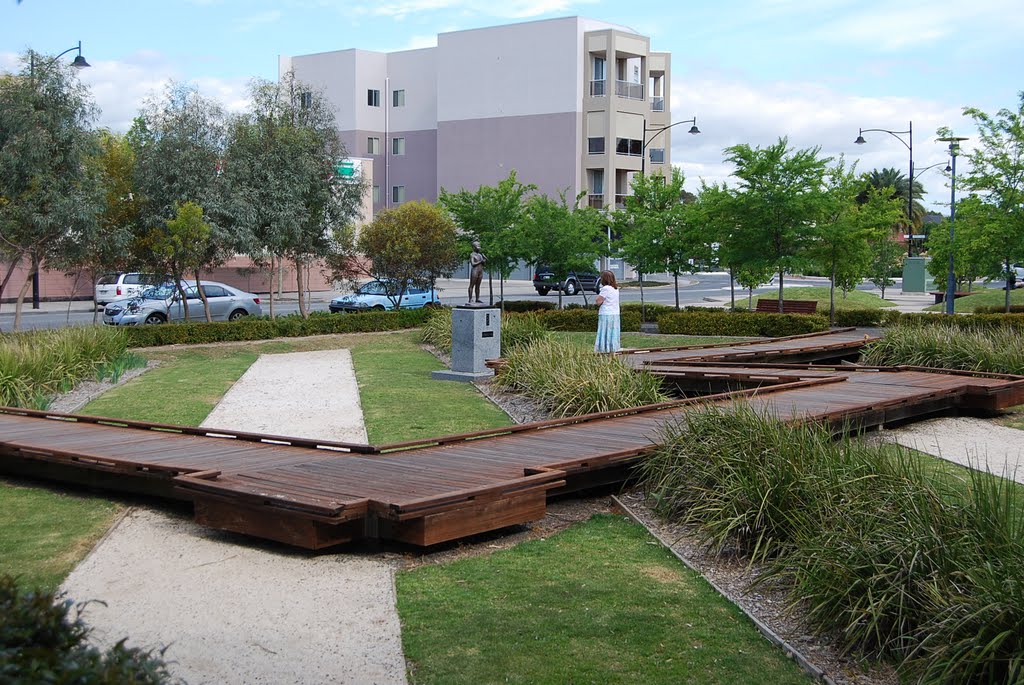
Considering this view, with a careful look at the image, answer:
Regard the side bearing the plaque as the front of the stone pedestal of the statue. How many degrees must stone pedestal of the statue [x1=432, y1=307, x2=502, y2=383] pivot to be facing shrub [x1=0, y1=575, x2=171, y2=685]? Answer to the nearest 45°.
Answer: approximately 45° to its right

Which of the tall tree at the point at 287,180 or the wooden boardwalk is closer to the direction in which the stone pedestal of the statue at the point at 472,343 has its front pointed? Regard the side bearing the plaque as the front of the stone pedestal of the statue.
the wooden boardwalk

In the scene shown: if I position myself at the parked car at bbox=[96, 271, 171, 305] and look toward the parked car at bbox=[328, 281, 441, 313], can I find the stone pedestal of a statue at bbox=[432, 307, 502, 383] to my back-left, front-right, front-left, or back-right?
front-right

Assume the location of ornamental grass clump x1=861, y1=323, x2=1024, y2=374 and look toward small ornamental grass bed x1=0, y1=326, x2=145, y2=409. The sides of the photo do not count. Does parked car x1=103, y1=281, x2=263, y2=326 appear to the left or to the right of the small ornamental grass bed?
right

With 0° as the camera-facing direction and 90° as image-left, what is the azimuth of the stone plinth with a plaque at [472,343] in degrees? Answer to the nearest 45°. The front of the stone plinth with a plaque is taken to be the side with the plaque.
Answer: approximately 315°

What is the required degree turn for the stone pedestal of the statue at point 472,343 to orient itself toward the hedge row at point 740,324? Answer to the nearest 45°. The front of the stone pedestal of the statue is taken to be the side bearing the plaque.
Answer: approximately 90° to its left

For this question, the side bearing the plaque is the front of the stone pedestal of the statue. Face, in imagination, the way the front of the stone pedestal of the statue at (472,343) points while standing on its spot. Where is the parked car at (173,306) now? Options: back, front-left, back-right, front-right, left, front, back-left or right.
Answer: back

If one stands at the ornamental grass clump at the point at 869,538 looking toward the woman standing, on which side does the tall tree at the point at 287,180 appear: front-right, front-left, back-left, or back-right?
front-left

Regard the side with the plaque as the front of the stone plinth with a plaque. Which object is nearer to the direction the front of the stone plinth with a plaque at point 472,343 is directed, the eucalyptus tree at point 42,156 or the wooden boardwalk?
the wooden boardwalk

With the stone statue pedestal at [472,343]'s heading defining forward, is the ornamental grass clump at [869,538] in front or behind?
in front

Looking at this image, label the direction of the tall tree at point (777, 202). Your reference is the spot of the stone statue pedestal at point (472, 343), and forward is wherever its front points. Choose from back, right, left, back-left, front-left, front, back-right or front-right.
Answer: left

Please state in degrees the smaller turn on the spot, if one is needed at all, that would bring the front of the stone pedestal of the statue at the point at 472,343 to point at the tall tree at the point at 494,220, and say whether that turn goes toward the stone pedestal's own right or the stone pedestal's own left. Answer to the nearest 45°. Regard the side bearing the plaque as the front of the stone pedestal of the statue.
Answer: approximately 135° to the stone pedestal's own left

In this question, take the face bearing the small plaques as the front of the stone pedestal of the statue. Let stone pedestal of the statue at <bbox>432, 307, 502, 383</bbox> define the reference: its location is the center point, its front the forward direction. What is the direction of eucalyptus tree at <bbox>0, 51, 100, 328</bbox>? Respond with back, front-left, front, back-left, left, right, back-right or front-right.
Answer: back-right

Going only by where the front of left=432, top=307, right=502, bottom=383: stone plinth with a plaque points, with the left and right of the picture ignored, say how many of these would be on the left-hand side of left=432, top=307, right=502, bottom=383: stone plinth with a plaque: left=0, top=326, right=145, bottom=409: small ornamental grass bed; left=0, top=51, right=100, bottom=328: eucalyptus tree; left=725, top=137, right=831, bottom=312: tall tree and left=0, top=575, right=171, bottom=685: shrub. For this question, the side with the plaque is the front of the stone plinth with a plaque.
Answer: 1
